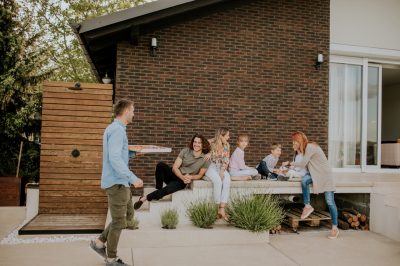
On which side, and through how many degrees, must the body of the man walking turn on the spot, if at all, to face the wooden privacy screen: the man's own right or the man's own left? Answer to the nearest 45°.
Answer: approximately 90° to the man's own left

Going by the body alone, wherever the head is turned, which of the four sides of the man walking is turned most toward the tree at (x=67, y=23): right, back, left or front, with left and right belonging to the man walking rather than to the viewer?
left

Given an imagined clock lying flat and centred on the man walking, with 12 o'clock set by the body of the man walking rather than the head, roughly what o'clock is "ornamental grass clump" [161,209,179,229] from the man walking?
The ornamental grass clump is roughly at 10 o'clock from the man walking.

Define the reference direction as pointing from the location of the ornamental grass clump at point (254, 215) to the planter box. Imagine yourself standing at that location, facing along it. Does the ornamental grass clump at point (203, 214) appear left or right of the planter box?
left

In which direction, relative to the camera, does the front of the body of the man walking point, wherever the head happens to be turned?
to the viewer's right

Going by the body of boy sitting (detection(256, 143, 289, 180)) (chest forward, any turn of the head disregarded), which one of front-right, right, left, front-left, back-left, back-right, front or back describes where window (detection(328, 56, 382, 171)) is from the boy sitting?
front-left

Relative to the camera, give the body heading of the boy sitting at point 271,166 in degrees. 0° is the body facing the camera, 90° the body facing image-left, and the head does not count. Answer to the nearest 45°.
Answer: approximately 270°

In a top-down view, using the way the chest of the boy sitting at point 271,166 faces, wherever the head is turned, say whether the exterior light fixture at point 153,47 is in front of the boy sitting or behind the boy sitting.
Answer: behind

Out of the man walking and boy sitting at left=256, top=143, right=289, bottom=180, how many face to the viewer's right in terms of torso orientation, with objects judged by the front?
2

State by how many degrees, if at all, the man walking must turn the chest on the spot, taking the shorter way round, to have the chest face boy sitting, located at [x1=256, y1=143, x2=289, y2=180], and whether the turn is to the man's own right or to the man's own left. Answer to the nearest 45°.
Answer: approximately 45° to the man's own left

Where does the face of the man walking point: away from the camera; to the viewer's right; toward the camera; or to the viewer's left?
to the viewer's right

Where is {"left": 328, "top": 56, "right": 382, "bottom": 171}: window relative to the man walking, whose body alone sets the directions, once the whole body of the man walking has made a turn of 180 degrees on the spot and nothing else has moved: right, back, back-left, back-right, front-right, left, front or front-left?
back-right

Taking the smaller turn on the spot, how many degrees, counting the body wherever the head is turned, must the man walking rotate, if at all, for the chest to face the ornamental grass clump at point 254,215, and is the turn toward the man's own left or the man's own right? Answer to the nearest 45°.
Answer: approximately 45° to the man's own left

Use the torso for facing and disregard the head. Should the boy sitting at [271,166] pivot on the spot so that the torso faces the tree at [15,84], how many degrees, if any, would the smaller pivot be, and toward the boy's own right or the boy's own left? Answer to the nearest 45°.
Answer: approximately 180°

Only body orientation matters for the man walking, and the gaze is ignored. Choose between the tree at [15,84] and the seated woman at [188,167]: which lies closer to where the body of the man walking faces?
the seated woman
